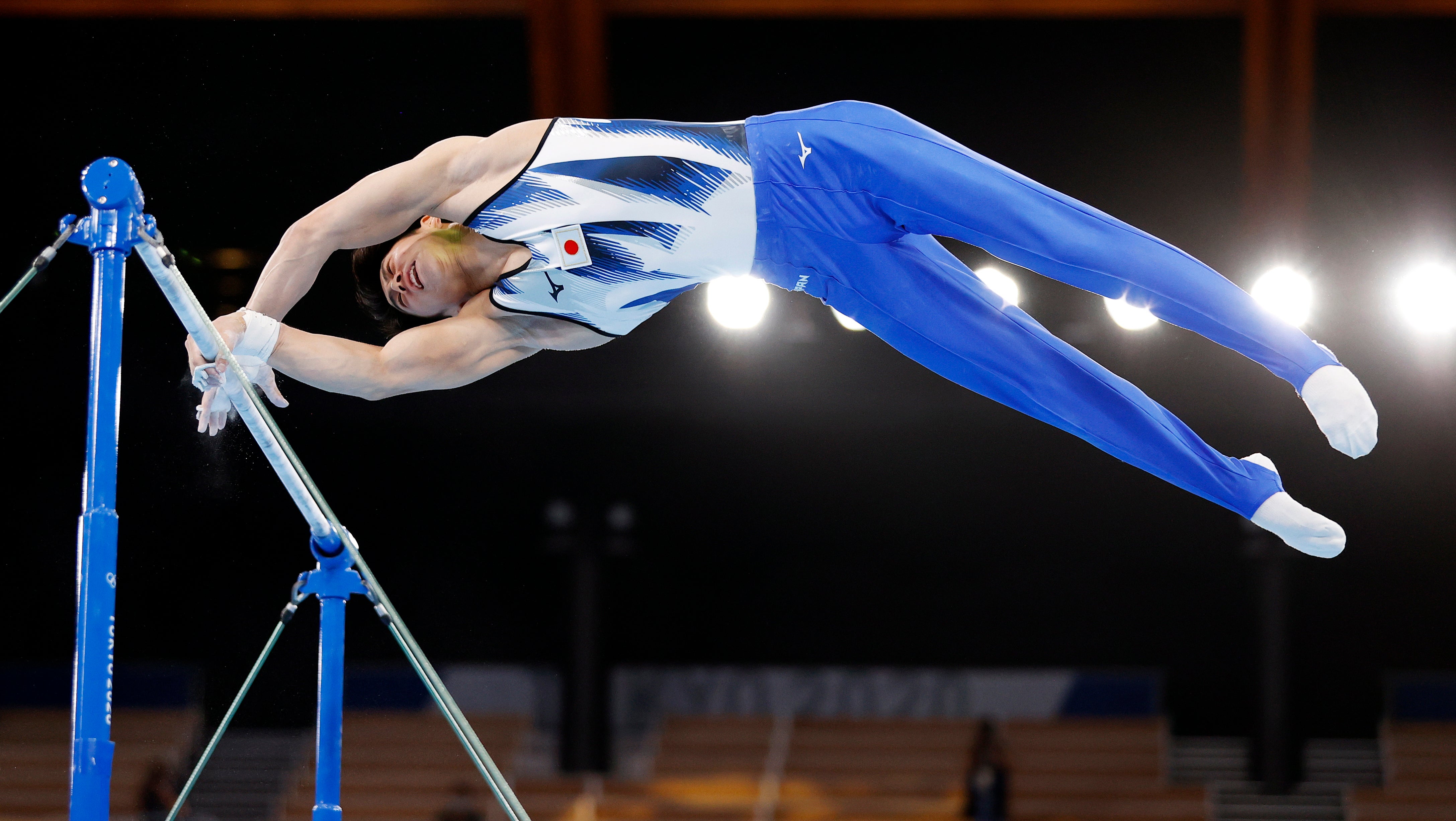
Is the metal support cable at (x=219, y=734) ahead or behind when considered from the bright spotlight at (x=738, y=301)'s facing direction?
ahead

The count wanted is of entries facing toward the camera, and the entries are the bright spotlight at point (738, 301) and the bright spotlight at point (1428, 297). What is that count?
2

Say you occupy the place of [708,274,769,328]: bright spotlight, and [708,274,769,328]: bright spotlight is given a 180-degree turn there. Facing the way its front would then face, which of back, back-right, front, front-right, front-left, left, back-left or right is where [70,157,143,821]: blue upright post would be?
back

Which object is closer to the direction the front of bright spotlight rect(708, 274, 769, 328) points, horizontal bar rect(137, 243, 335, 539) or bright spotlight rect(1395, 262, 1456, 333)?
the horizontal bar

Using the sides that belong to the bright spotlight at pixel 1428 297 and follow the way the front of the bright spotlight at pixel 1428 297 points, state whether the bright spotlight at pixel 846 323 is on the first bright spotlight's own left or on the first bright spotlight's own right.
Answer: on the first bright spotlight's own right

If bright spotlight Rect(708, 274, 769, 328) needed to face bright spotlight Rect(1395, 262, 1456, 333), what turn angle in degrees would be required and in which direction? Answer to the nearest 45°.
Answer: approximately 90° to its left

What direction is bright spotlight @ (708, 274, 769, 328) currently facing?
toward the camera

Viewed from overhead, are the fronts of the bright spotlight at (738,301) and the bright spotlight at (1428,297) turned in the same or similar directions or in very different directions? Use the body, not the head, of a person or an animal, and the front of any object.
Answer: same or similar directions

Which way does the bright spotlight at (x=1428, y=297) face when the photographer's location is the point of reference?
facing the viewer

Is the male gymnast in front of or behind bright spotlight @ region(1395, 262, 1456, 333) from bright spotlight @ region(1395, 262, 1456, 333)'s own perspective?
in front

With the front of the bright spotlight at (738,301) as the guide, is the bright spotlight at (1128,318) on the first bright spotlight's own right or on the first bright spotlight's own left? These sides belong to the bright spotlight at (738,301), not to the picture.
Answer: on the first bright spotlight's own left

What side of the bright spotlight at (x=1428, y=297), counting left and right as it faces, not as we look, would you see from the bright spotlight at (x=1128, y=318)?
right
